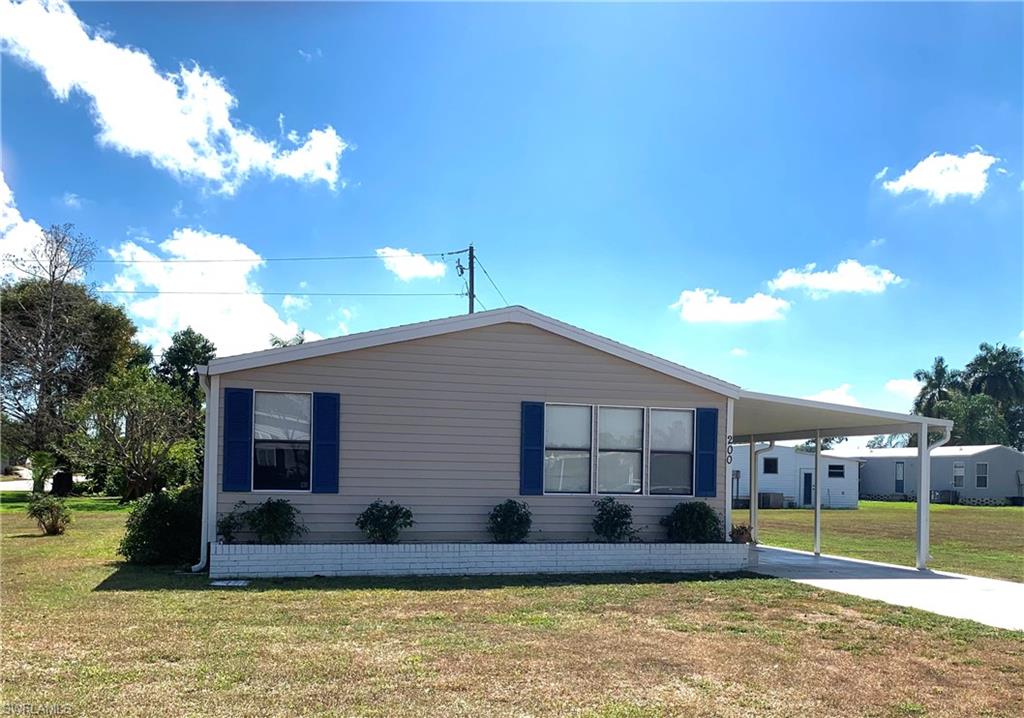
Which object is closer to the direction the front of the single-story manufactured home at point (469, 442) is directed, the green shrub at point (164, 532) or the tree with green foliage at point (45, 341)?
the green shrub

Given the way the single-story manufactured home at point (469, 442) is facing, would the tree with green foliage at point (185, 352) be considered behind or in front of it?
behind

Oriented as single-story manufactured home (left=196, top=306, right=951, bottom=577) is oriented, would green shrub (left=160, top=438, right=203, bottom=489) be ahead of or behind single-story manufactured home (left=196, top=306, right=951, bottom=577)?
behind

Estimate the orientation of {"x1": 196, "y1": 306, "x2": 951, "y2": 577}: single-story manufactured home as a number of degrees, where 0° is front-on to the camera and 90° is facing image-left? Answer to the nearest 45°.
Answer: approximately 0°

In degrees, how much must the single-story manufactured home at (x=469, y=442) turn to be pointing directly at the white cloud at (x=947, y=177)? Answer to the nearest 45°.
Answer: approximately 135° to its left

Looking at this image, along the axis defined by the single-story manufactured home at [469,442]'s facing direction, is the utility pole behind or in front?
behind

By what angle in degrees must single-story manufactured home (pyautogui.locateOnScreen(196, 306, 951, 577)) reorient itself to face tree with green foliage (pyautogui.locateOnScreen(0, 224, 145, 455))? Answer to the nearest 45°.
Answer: approximately 135° to its right
